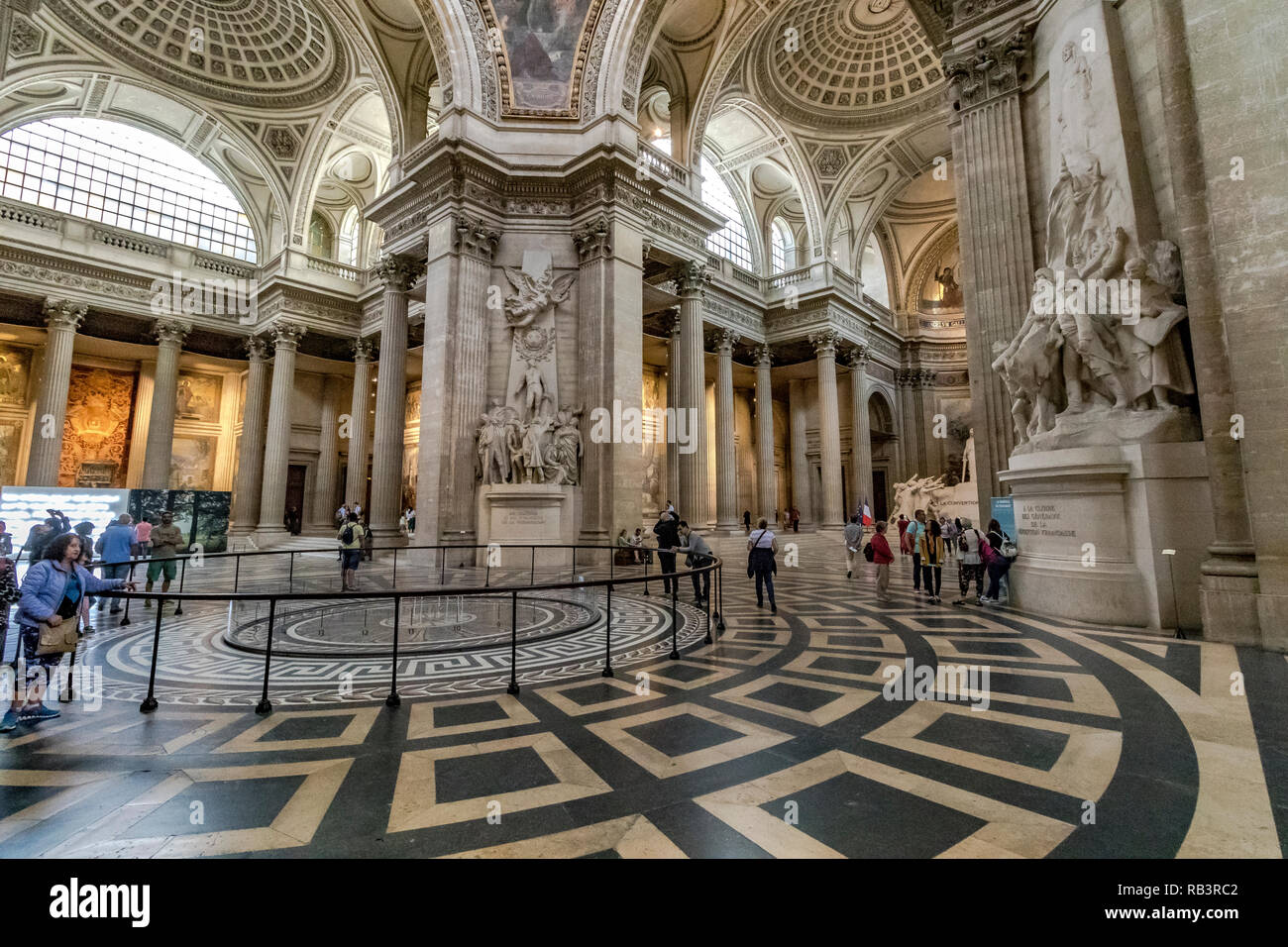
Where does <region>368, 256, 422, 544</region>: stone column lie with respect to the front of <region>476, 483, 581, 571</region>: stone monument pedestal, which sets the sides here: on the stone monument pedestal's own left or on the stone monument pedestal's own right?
on the stone monument pedestal's own right

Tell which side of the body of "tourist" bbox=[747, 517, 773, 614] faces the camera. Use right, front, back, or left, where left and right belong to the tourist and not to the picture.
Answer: back

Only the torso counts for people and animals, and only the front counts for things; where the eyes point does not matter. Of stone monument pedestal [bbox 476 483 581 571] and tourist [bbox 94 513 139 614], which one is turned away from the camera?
the tourist

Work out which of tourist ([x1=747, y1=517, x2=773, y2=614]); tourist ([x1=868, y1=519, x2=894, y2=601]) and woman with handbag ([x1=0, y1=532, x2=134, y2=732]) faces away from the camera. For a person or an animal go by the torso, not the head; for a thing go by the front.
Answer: tourist ([x1=747, y1=517, x2=773, y2=614])

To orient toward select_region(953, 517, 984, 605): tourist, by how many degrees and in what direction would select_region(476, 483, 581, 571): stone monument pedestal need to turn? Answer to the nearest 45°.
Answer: approximately 45° to its left

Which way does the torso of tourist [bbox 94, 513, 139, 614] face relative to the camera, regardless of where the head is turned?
away from the camera

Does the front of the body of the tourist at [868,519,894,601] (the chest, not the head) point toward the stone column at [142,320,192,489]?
no

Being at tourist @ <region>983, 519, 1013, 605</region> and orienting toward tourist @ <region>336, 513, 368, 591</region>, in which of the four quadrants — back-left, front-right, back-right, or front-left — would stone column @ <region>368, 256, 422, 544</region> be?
front-right

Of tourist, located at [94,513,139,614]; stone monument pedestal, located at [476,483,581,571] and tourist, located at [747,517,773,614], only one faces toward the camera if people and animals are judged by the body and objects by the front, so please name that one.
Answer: the stone monument pedestal

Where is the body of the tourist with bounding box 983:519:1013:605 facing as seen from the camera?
to the viewer's left

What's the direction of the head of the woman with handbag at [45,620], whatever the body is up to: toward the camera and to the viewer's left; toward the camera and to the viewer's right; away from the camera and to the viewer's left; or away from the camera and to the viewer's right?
toward the camera and to the viewer's right

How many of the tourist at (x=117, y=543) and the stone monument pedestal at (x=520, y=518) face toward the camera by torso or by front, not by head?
1

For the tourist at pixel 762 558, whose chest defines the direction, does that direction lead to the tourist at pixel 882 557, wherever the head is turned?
no

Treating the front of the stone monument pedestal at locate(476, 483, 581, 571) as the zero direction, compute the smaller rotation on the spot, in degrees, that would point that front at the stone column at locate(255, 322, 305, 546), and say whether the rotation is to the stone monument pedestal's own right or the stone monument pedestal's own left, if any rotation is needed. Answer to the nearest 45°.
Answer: approximately 135° to the stone monument pedestal's own right

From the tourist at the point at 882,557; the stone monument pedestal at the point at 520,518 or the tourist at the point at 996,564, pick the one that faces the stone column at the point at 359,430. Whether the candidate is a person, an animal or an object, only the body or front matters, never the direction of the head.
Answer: the tourist at the point at 996,564

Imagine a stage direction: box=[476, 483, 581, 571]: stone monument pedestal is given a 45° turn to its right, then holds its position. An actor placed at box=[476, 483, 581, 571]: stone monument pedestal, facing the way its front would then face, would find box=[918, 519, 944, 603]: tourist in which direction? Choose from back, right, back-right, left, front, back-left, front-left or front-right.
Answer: left
